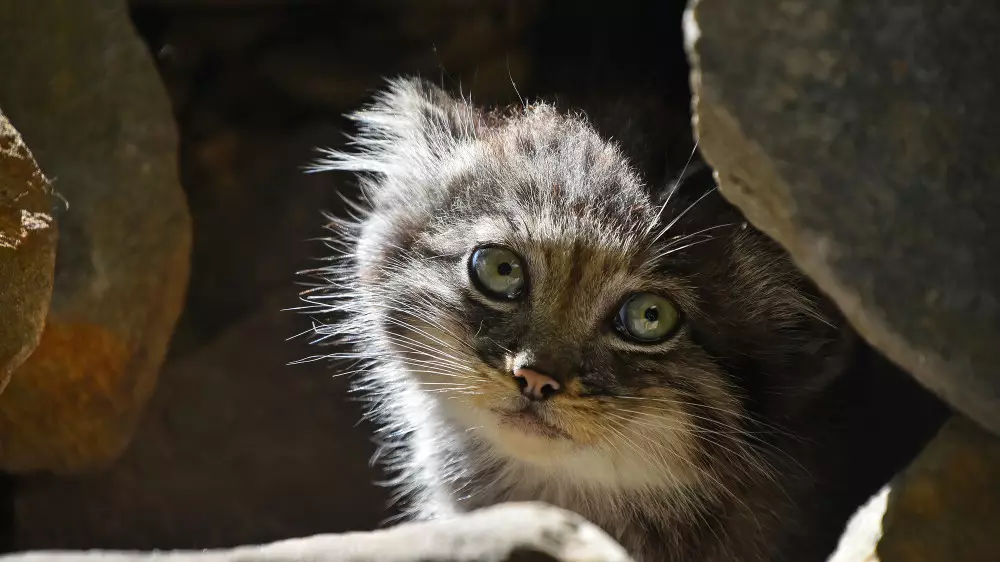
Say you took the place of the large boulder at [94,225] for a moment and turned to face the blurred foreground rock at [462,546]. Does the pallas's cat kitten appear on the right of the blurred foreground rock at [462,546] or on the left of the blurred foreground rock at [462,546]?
left

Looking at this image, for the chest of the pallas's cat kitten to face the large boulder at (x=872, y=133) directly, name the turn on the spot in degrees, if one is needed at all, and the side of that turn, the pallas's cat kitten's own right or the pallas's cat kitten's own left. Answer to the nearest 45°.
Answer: approximately 45° to the pallas's cat kitten's own left

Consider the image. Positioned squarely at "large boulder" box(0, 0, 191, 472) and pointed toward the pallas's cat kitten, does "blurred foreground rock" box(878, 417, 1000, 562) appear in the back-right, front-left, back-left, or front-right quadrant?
front-right

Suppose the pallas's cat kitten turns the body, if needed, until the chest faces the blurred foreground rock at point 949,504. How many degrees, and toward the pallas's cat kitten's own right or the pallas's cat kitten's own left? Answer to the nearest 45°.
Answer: approximately 45° to the pallas's cat kitten's own left

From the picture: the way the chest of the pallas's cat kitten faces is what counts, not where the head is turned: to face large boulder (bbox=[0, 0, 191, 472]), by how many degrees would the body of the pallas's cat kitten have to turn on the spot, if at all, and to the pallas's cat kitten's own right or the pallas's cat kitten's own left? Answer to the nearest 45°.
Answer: approximately 90° to the pallas's cat kitten's own right

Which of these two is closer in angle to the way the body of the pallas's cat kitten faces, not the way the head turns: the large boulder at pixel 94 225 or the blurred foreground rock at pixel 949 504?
the blurred foreground rock

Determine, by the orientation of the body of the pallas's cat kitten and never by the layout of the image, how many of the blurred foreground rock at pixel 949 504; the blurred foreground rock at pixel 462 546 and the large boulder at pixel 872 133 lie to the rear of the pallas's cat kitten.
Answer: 0

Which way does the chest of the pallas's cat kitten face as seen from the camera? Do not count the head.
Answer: toward the camera

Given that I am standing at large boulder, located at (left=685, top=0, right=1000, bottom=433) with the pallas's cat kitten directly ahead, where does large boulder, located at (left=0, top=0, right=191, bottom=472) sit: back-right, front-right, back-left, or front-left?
front-left

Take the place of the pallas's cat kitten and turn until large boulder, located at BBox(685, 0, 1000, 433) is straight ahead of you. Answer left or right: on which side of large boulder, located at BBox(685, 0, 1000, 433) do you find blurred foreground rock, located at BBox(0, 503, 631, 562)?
right
